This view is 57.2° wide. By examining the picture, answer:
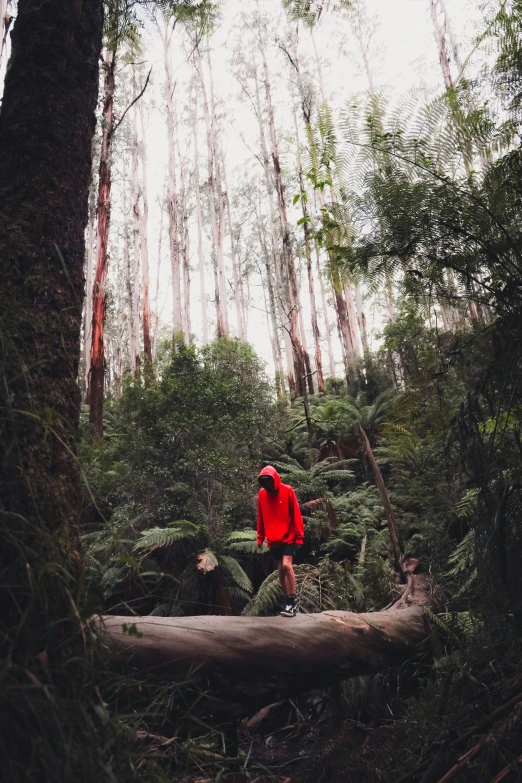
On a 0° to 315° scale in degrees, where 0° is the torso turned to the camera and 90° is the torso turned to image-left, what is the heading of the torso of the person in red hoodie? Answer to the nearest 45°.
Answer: approximately 45°

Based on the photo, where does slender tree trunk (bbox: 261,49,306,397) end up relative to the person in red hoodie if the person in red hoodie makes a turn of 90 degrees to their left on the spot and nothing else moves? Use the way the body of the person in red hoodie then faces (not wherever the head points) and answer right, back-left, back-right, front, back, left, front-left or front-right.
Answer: back-left

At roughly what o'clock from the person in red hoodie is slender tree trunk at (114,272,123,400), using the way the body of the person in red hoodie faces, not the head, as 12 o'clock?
The slender tree trunk is roughly at 4 o'clock from the person in red hoodie.

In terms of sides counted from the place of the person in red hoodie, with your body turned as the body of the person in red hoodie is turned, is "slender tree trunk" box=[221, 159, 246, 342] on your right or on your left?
on your right

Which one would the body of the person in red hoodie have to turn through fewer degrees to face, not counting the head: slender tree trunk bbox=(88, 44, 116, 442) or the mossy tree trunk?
the mossy tree trunk

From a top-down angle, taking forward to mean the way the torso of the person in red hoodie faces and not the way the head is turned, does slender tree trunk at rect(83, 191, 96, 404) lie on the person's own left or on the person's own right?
on the person's own right

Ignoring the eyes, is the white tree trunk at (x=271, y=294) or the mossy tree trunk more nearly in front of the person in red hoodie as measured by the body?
the mossy tree trunk

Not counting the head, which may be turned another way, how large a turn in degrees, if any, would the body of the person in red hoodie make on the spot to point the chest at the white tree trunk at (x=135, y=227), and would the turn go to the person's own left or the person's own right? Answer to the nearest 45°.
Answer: approximately 135° to the person's own right

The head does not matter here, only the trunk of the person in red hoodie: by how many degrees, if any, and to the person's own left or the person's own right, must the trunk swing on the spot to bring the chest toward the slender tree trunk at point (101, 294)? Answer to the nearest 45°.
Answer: approximately 90° to the person's own right

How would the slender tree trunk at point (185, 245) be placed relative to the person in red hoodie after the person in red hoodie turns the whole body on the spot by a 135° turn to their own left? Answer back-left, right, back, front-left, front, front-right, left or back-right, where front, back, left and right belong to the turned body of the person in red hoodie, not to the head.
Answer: left

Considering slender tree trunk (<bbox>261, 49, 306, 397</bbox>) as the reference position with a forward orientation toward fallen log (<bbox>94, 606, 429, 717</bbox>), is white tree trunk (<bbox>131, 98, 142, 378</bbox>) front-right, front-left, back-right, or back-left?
back-right

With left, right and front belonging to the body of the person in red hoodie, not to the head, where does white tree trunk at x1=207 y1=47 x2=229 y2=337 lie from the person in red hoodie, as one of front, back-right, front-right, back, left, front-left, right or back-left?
back-right

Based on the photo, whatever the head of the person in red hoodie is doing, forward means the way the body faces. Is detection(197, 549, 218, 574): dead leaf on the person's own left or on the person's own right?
on the person's own right
